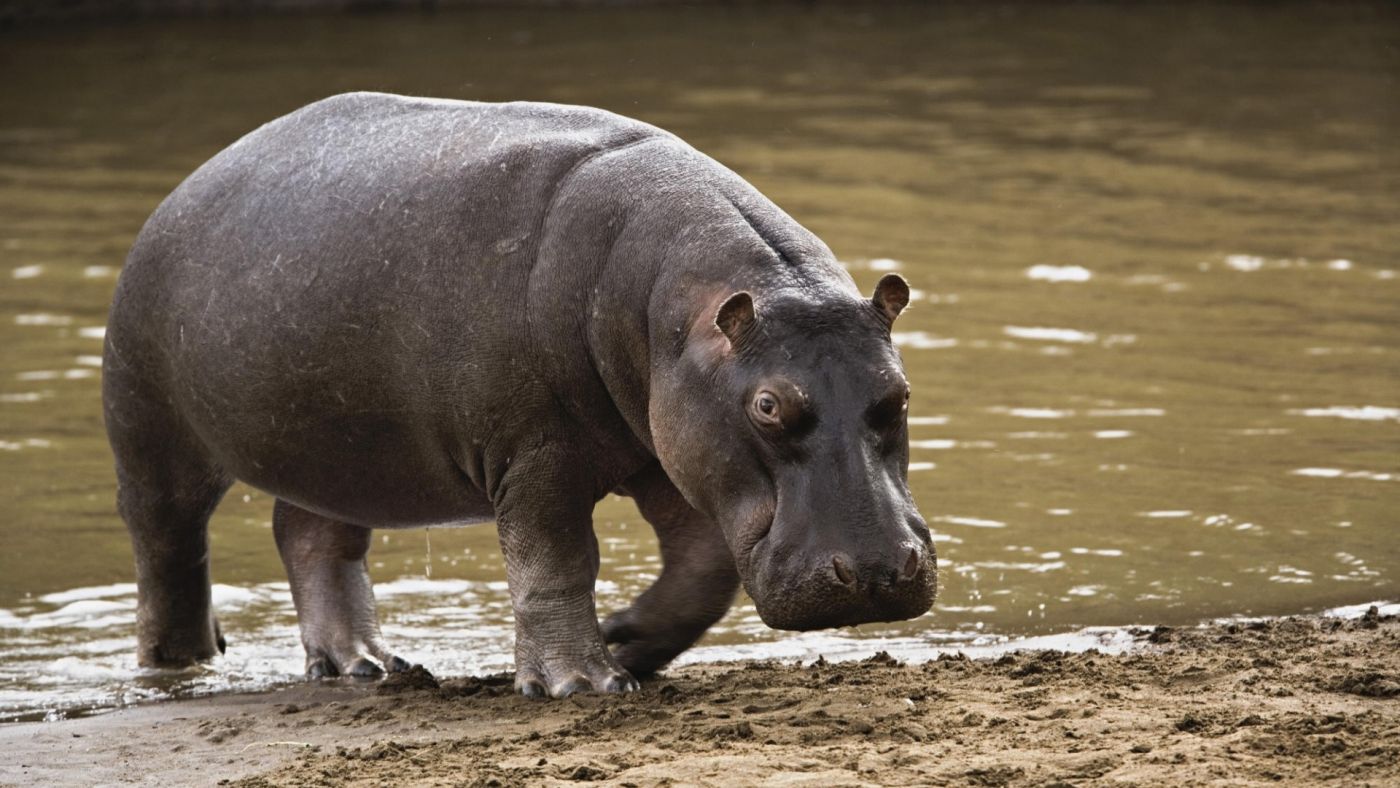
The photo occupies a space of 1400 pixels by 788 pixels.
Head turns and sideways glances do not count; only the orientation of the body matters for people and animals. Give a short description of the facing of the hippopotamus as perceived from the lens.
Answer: facing the viewer and to the right of the viewer
